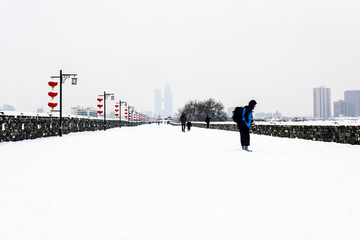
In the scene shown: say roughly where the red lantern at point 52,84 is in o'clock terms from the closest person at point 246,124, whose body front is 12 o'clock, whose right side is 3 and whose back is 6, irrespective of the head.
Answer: The red lantern is roughly at 7 o'clock from the closest person.

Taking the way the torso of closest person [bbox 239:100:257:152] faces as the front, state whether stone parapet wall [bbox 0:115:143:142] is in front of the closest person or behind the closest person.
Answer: behind

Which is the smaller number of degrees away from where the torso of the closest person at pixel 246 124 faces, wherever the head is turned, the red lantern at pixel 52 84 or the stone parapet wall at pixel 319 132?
the stone parapet wall

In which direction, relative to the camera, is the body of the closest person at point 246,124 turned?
to the viewer's right

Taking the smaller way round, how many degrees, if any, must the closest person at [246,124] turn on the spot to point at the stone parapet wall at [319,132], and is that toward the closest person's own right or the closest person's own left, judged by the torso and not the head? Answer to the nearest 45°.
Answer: approximately 45° to the closest person's own left
